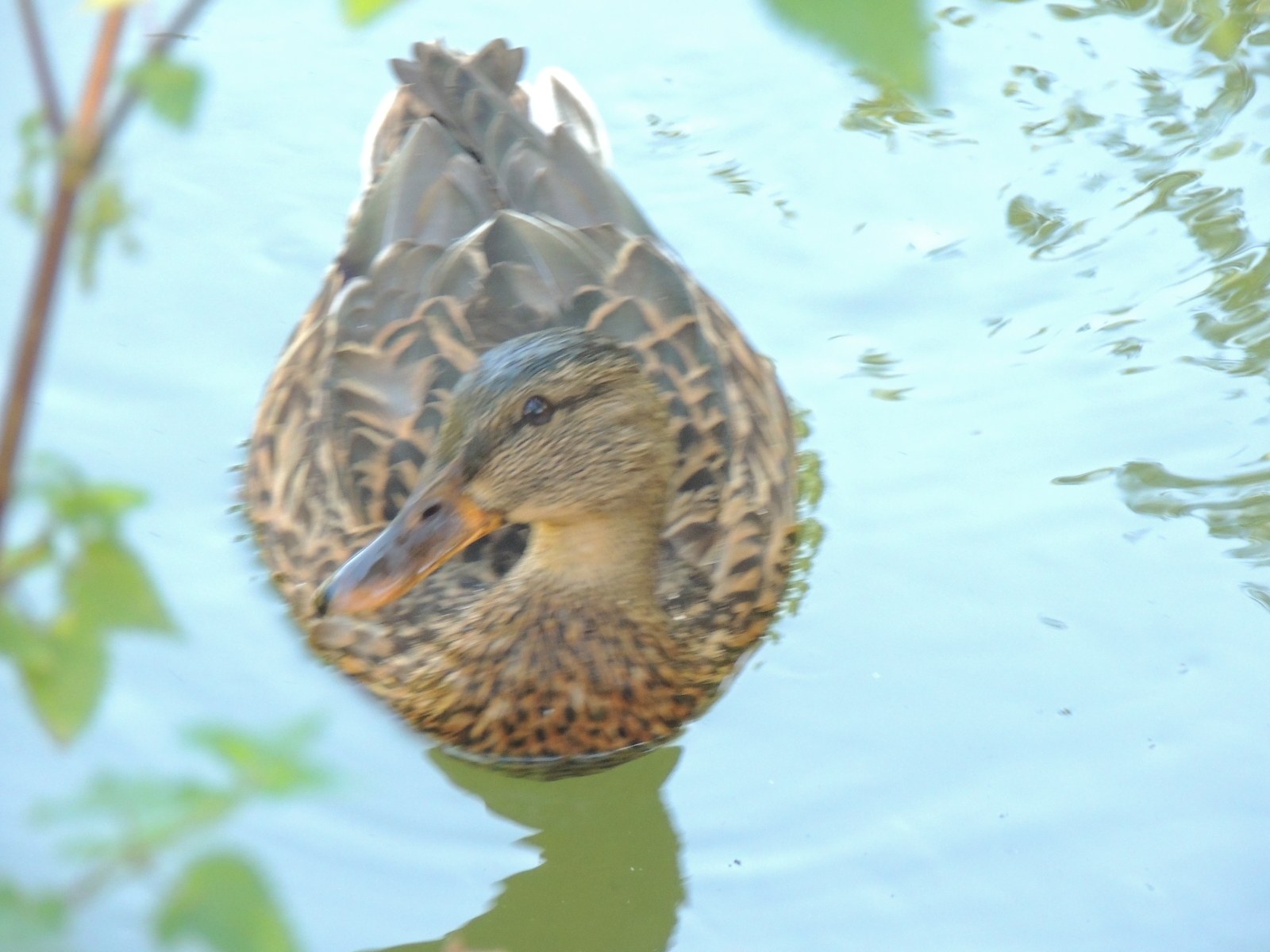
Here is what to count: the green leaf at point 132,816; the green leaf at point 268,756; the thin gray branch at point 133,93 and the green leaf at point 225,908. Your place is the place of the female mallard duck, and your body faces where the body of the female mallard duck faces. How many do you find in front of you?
4

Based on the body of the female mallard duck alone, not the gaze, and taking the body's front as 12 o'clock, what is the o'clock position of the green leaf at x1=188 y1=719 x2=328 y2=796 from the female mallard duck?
The green leaf is roughly at 12 o'clock from the female mallard duck.

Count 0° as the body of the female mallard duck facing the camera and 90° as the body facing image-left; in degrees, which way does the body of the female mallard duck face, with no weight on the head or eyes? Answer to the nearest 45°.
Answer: approximately 0°

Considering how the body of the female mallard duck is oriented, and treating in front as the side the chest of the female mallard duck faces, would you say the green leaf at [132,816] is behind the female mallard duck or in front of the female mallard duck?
in front

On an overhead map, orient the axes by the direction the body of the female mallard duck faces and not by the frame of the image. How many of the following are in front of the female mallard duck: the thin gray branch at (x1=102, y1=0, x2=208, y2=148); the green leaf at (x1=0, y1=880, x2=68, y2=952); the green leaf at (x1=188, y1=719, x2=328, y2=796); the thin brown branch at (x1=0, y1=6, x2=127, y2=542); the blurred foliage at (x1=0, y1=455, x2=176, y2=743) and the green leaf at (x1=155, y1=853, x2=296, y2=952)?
6

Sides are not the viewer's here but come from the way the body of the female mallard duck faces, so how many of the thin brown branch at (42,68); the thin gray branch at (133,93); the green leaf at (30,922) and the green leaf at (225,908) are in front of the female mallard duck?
4

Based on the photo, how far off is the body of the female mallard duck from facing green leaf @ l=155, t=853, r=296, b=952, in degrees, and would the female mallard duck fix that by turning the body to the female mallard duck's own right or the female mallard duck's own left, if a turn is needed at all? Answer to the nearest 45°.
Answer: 0° — it already faces it
